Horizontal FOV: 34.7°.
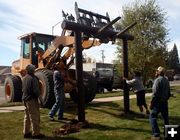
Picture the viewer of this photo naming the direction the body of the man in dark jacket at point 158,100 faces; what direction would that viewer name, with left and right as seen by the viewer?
facing away from the viewer and to the left of the viewer

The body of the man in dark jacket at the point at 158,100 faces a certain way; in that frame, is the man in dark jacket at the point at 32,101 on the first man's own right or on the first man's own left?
on the first man's own left

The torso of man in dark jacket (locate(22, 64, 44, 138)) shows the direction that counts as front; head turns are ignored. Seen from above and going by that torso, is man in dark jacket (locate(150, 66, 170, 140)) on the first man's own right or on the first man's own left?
on the first man's own right

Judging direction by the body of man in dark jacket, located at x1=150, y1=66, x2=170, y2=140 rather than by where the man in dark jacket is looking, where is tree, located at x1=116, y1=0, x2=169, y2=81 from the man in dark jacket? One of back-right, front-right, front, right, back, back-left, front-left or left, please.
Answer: front-right

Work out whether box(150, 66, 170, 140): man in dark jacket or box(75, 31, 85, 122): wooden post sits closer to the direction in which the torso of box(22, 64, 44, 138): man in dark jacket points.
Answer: the wooden post

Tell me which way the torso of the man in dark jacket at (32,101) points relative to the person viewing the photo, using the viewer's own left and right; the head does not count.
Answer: facing away from the viewer and to the right of the viewer

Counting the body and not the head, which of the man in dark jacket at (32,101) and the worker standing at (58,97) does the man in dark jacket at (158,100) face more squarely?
the worker standing
